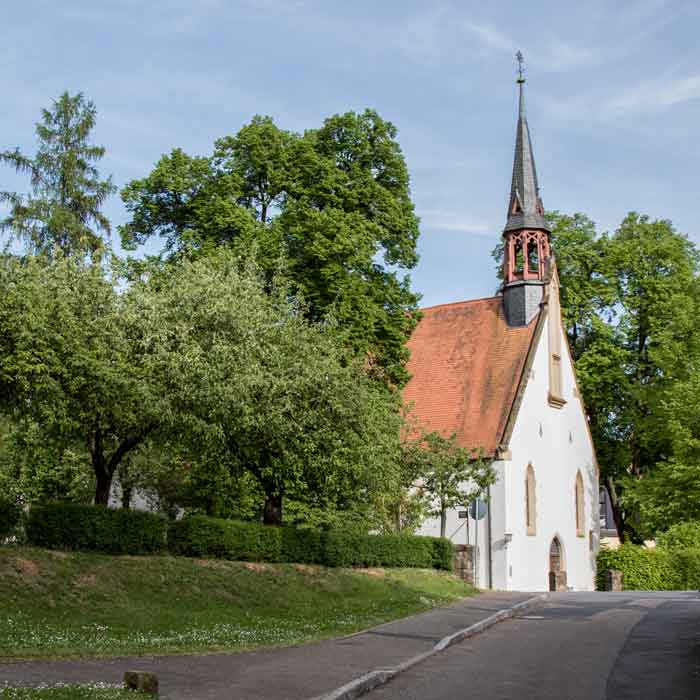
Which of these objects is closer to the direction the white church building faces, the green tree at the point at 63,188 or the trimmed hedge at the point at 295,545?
the trimmed hedge

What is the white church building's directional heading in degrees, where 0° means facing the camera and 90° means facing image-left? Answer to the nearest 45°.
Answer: approximately 315°

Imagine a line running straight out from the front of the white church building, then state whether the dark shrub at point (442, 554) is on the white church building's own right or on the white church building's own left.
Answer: on the white church building's own right

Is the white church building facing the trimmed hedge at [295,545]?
no

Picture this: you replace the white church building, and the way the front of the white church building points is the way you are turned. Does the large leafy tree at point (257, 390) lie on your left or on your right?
on your right

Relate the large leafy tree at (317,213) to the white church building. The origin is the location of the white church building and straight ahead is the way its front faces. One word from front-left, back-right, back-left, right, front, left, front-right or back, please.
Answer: right

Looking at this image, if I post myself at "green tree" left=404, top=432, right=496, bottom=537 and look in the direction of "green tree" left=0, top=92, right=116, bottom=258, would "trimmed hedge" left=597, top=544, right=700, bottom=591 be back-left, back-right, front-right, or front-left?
back-right

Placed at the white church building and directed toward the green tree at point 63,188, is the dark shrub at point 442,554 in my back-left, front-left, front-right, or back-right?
front-left

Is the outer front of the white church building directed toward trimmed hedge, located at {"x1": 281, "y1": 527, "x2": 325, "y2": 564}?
no

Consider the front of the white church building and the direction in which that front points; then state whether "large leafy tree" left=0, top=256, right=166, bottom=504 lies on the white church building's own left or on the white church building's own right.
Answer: on the white church building's own right

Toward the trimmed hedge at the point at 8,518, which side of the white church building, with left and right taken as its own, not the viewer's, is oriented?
right
